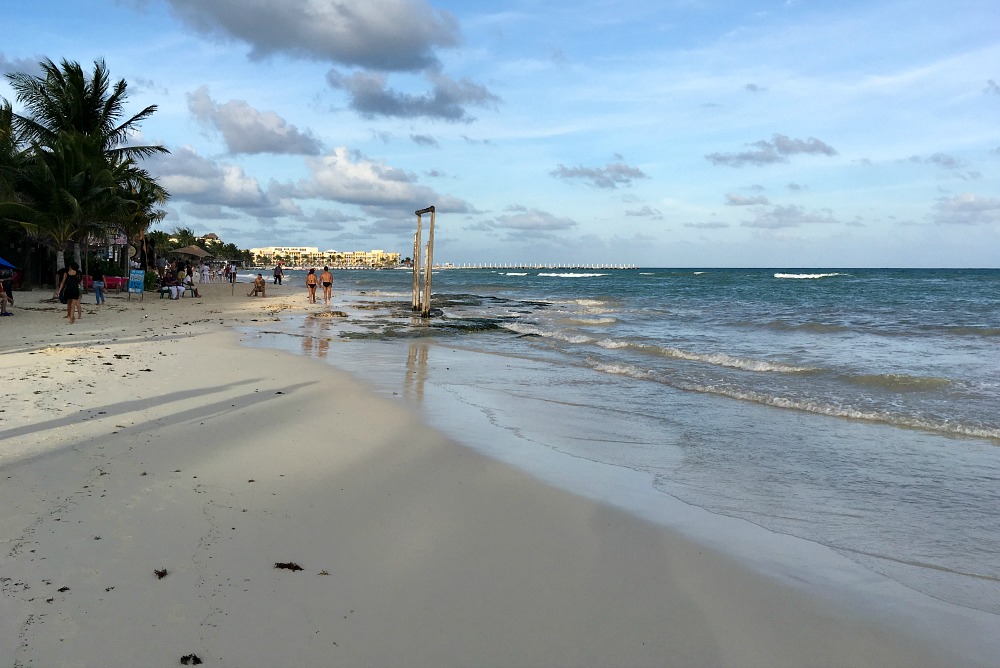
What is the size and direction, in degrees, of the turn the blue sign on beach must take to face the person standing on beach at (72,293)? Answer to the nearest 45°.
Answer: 0° — it already faces them

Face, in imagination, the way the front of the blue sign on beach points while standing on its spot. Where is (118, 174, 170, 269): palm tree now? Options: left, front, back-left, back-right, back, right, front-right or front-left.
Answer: back

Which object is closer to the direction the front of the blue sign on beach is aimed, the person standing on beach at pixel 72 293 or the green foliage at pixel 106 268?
the person standing on beach

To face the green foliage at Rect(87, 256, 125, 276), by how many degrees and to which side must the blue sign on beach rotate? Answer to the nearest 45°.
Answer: approximately 180°

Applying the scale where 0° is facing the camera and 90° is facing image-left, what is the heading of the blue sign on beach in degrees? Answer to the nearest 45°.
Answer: approximately 0°
